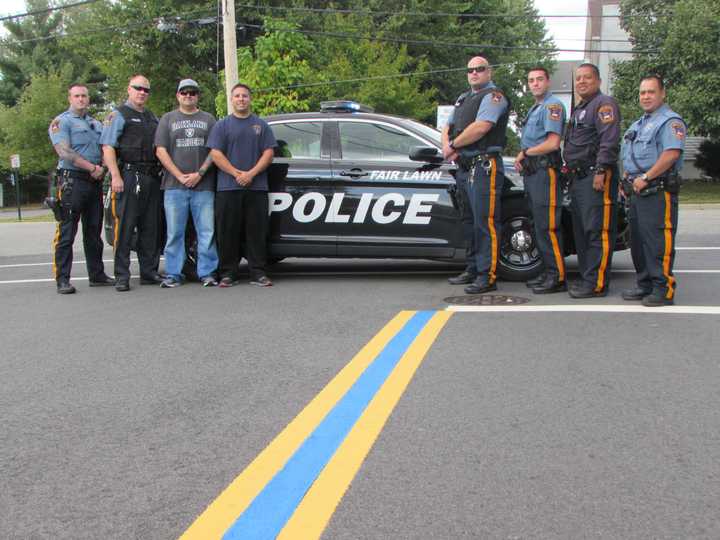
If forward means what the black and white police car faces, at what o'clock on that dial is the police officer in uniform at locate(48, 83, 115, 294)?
The police officer in uniform is roughly at 6 o'clock from the black and white police car.

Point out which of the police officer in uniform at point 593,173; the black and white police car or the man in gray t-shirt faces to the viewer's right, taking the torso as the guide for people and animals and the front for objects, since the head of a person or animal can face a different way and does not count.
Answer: the black and white police car

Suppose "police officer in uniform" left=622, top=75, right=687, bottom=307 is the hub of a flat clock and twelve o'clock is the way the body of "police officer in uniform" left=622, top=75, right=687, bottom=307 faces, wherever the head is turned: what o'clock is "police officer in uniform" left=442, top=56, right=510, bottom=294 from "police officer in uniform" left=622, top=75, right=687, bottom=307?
"police officer in uniform" left=442, top=56, right=510, bottom=294 is roughly at 2 o'clock from "police officer in uniform" left=622, top=75, right=687, bottom=307.

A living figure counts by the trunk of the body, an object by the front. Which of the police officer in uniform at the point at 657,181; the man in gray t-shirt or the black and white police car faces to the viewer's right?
the black and white police car

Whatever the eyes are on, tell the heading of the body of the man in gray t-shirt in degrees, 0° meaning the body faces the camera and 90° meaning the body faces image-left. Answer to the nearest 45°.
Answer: approximately 0°

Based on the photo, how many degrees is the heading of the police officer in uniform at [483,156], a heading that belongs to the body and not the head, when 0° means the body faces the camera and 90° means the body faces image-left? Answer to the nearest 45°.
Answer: approximately 45°

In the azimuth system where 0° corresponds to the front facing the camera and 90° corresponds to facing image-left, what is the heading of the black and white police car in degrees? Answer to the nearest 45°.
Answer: approximately 270°

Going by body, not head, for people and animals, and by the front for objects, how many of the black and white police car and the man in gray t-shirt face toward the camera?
1

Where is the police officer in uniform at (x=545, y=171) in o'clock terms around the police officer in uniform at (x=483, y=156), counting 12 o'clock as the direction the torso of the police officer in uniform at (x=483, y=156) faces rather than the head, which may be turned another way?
the police officer in uniform at (x=545, y=171) is roughly at 8 o'clock from the police officer in uniform at (x=483, y=156).

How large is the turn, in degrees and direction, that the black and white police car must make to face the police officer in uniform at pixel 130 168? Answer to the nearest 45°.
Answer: approximately 180°

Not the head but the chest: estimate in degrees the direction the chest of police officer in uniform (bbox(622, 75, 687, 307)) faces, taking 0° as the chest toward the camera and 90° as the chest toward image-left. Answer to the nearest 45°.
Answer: approximately 45°

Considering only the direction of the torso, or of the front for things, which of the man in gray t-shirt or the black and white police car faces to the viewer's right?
the black and white police car
